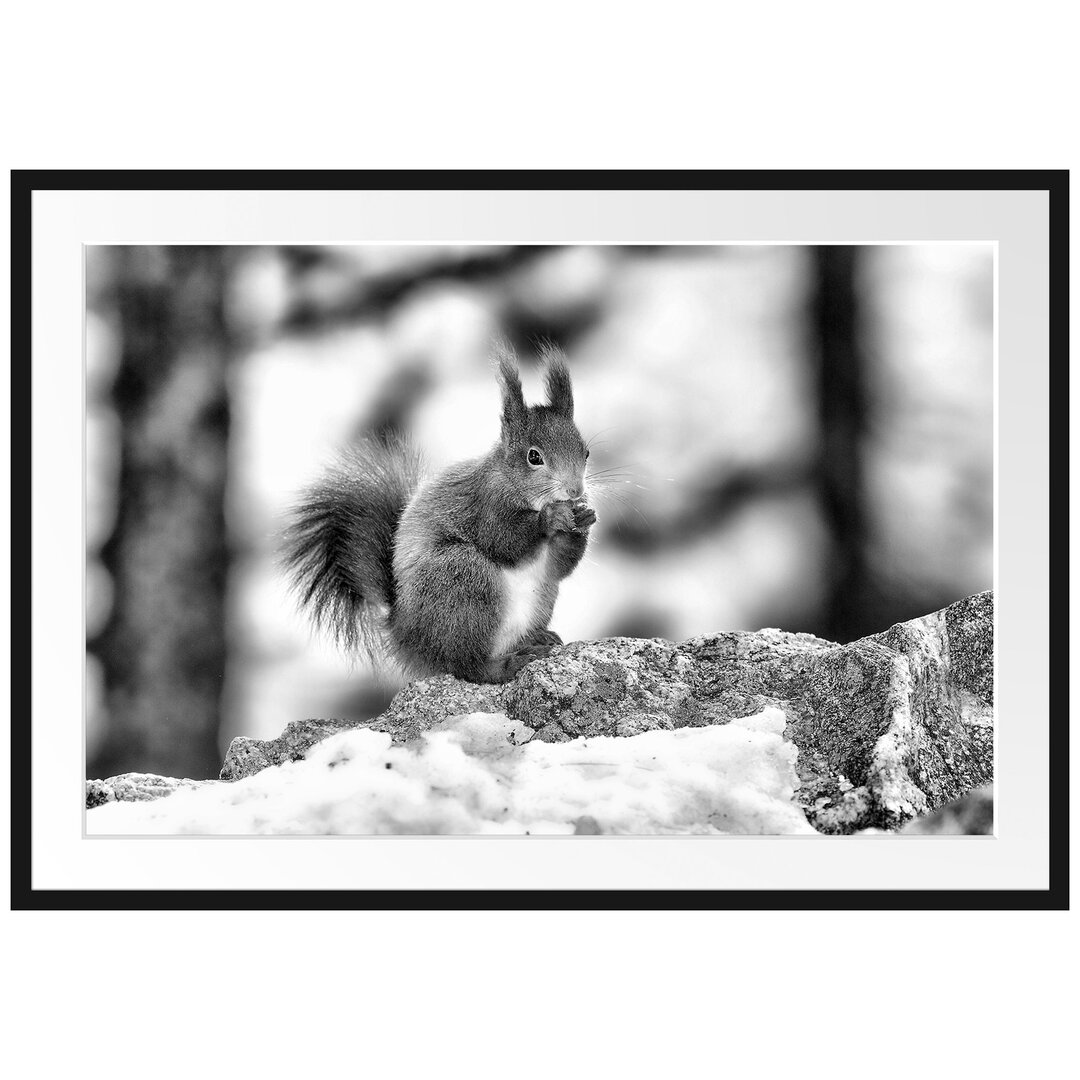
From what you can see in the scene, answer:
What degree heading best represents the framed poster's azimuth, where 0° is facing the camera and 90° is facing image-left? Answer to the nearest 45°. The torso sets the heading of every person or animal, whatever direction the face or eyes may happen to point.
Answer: approximately 0°
